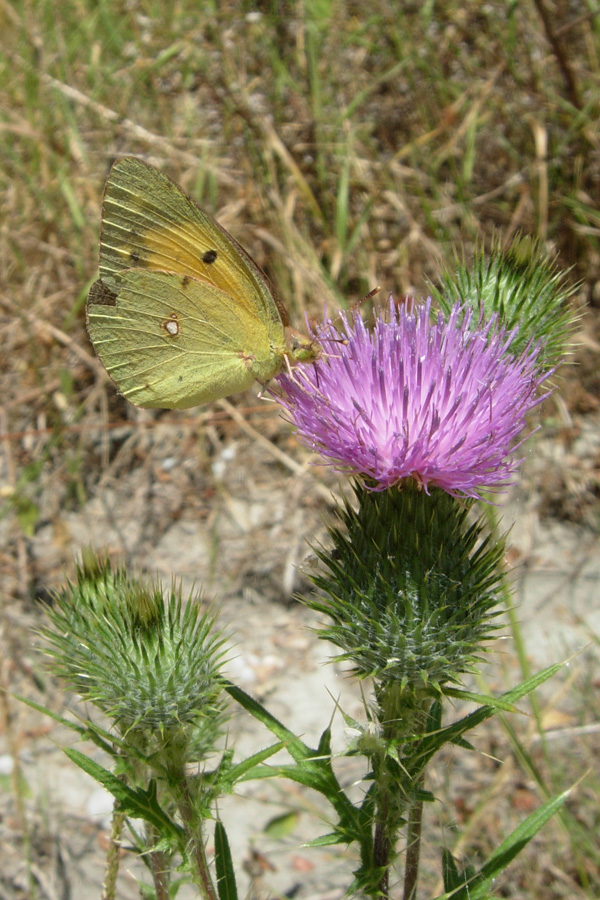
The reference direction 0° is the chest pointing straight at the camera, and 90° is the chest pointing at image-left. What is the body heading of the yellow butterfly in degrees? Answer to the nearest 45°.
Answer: approximately 270°
